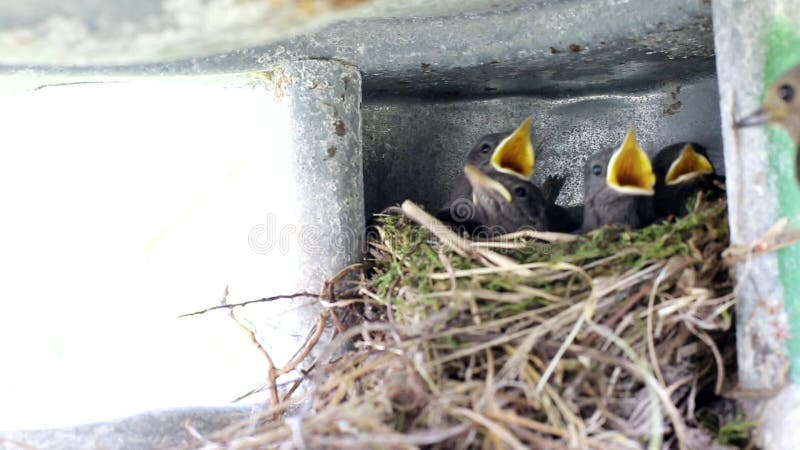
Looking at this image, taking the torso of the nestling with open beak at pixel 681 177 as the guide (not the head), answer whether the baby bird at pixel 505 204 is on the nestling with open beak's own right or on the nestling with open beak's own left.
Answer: on the nestling with open beak's own right

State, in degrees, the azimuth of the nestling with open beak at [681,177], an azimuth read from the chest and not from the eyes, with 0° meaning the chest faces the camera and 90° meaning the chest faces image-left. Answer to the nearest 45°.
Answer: approximately 315°

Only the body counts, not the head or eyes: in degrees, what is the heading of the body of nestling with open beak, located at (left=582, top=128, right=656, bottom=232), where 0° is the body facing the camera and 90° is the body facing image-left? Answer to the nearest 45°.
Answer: approximately 315°

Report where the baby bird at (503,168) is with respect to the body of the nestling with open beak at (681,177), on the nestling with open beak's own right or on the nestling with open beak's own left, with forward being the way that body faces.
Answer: on the nestling with open beak's own right
